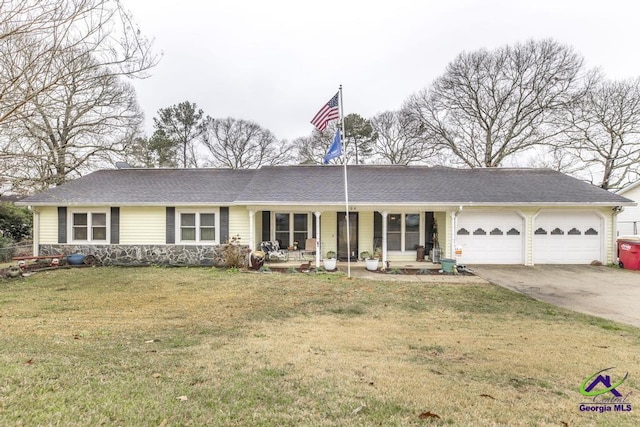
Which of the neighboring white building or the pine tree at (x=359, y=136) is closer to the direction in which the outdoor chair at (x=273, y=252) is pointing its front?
the neighboring white building

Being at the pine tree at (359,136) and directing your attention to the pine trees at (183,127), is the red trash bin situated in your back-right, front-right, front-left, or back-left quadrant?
back-left

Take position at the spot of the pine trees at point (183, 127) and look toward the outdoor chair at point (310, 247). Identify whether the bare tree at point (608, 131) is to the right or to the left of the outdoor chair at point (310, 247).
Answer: left

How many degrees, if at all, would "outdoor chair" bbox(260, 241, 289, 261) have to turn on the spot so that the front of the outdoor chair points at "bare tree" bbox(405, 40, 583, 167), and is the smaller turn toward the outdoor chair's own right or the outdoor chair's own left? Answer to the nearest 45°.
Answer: approximately 90° to the outdoor chair's own left

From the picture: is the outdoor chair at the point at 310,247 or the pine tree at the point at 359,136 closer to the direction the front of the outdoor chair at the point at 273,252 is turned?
the outdoor chair

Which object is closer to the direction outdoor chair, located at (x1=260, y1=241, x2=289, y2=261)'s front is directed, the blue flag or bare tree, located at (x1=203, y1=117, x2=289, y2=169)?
the blue flag

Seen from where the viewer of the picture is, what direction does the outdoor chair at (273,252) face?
facing the viewer and to the right of the viewer

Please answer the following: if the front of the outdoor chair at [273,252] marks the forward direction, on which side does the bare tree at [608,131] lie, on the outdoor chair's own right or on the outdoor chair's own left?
on the outdoor chair's own left

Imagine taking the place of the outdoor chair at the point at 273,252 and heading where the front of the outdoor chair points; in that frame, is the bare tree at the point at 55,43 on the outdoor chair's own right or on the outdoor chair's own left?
on the outdoor chair's own right

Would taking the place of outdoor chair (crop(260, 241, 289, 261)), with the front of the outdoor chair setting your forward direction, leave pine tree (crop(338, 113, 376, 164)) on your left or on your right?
on your left
